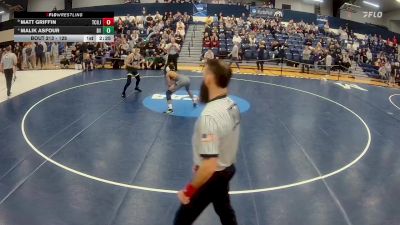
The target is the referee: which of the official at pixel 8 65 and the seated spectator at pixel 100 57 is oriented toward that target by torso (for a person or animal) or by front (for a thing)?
the seated spectator

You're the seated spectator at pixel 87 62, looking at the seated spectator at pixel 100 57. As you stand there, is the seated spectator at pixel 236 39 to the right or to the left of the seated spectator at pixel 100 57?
right

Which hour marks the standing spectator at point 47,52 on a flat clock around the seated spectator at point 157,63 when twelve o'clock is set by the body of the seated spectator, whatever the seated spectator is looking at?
The standing spectator is roughly at 4 o'clock from the seated spectator.
